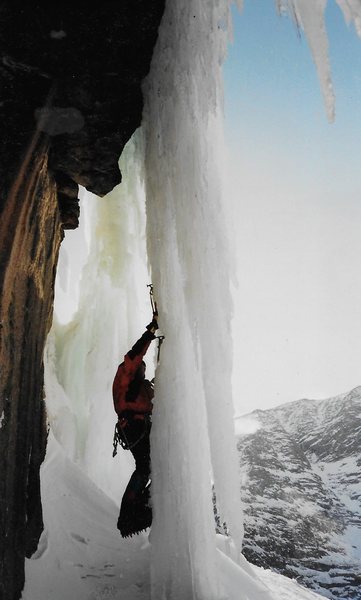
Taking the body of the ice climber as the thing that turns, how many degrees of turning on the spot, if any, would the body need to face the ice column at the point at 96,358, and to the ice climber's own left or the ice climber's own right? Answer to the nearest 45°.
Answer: approximately 90° to the ice climber's own left

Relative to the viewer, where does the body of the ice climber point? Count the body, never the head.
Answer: to the viewer's right

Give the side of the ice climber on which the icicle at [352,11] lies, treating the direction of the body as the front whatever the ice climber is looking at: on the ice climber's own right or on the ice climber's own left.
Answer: on the ice climber's own right

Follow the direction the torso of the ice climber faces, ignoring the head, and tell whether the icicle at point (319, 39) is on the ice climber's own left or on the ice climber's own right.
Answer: on the ice climber's own right

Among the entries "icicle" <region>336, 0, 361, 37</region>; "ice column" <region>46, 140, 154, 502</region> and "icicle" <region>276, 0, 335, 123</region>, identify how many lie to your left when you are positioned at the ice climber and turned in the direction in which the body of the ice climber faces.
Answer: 1
